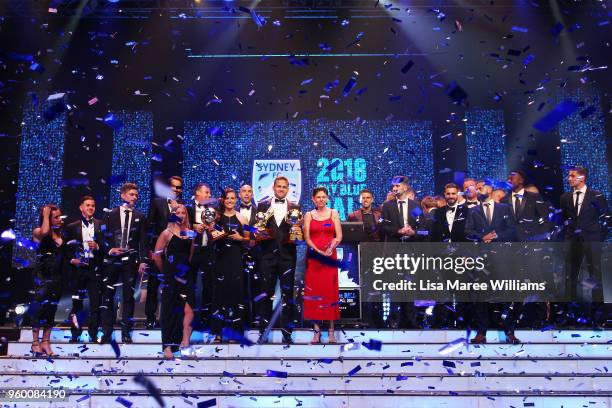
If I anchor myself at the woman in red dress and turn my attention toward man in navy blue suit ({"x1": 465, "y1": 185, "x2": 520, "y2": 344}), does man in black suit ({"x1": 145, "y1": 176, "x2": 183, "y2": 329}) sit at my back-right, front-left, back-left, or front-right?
back-left

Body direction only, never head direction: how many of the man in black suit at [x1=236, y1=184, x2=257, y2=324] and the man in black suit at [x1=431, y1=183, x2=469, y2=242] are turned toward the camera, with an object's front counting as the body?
2

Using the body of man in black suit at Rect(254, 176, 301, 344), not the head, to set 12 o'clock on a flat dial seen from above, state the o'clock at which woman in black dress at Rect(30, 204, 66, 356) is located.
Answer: The woman in black dress is roughly at 3 o'clock from the man in black suit.

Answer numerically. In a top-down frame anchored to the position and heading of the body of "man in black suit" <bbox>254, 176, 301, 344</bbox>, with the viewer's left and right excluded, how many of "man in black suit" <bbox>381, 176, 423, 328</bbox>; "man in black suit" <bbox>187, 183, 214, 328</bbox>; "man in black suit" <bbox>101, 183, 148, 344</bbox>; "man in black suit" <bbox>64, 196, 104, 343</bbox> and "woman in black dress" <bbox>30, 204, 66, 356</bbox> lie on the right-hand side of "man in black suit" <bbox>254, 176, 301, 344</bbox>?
4

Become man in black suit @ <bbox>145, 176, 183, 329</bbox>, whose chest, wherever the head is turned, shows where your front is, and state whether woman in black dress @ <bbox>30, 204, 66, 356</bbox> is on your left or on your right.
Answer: on your right

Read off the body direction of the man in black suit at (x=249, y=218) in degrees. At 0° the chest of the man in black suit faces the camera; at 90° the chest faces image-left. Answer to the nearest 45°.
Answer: approximately 0°

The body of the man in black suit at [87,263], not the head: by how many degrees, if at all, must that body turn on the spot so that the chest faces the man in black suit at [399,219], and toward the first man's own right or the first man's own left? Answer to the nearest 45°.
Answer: approximately 90° to the first man's own left

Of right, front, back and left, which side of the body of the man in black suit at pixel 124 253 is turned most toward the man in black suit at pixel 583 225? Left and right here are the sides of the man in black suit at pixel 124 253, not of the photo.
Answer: left

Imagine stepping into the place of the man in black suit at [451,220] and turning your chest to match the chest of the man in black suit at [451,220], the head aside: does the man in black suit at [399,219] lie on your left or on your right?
on your right
